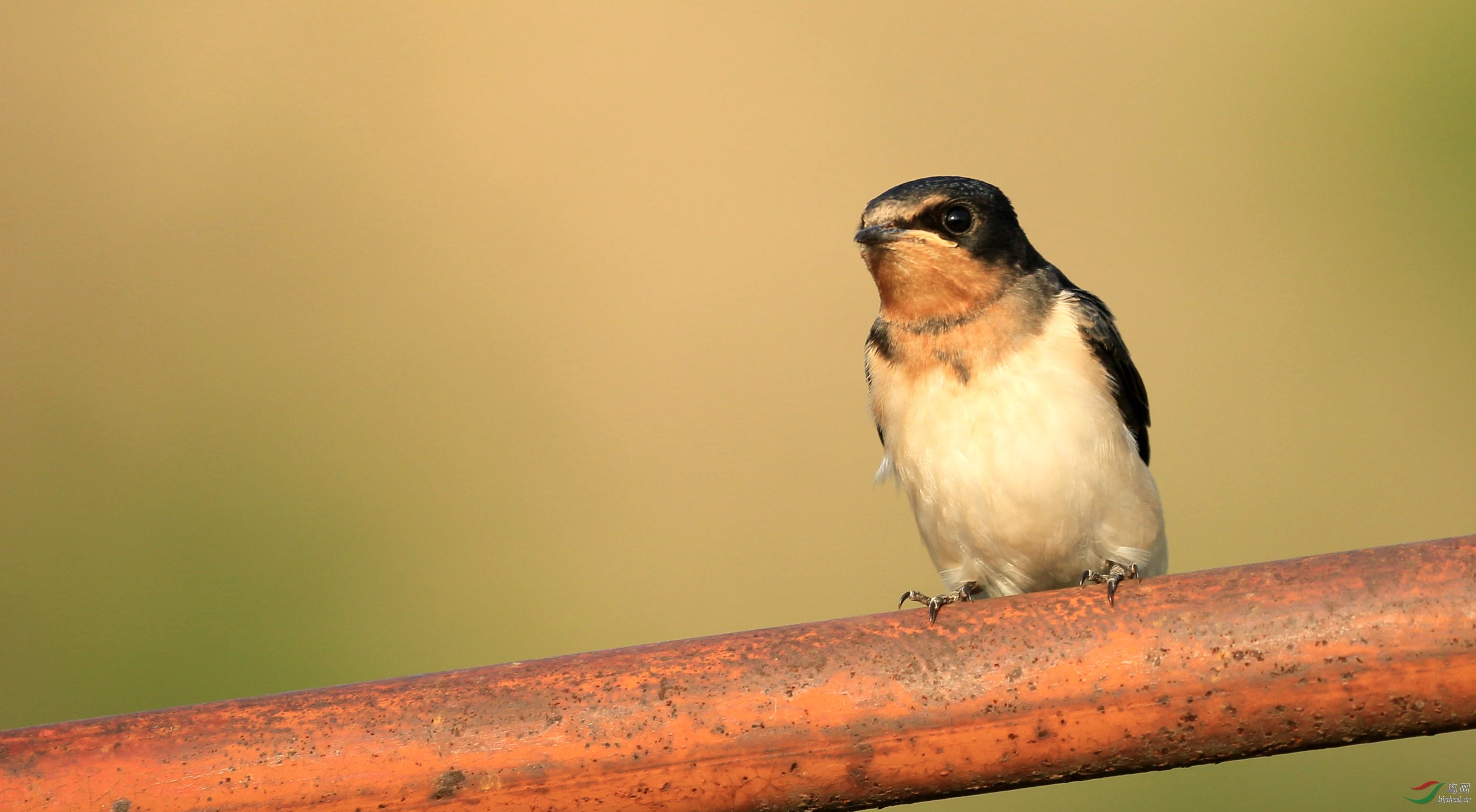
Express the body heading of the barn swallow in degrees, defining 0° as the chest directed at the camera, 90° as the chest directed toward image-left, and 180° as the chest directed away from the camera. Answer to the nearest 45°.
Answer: approximately 45°
